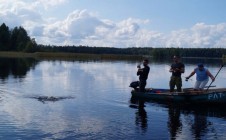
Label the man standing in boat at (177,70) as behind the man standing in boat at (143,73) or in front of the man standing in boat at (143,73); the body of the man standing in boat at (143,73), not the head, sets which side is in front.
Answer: behind

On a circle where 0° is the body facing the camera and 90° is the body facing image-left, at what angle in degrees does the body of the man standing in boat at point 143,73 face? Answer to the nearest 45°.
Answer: approximately 90°

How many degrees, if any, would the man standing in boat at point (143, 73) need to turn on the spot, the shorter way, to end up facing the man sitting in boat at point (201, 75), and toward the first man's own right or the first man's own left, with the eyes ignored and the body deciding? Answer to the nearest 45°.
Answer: approximately 180°
